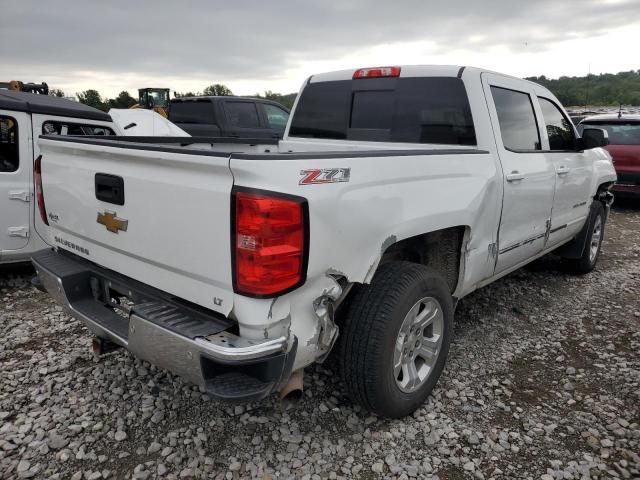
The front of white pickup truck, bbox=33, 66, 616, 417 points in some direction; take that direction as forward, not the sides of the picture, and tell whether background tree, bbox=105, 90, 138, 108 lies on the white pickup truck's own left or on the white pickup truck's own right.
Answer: on the white pickup truck's own left

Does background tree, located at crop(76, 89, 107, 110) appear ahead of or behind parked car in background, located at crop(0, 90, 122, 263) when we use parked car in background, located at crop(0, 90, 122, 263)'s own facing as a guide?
ahead

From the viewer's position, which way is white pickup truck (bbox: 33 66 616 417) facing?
facing away from the viewer and to the right of the viewer

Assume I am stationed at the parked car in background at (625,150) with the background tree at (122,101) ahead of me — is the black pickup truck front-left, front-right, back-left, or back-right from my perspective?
front-left

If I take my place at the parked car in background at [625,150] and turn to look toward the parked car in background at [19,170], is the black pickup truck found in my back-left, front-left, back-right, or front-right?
front-right

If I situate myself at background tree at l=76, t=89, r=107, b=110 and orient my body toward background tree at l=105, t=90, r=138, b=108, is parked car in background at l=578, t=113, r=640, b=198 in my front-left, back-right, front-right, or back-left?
front-right

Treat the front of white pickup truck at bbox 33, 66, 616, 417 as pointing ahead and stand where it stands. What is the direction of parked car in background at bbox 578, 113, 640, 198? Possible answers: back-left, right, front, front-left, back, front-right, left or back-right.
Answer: front

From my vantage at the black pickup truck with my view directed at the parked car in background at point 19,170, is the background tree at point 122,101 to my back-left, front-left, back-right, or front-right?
back-right
